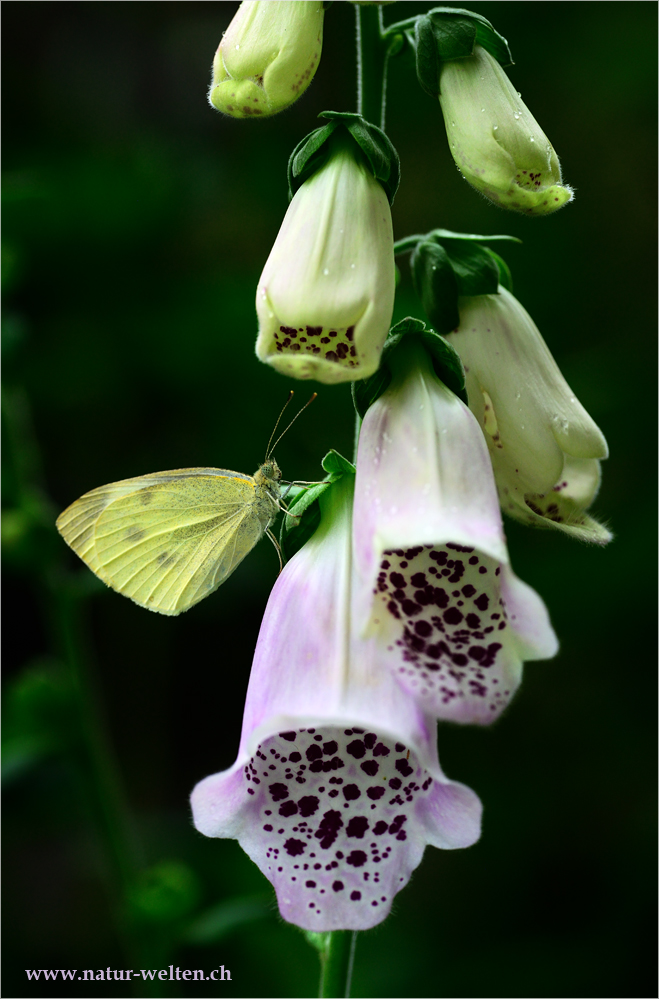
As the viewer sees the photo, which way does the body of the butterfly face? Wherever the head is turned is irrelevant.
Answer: to the viewer's right
